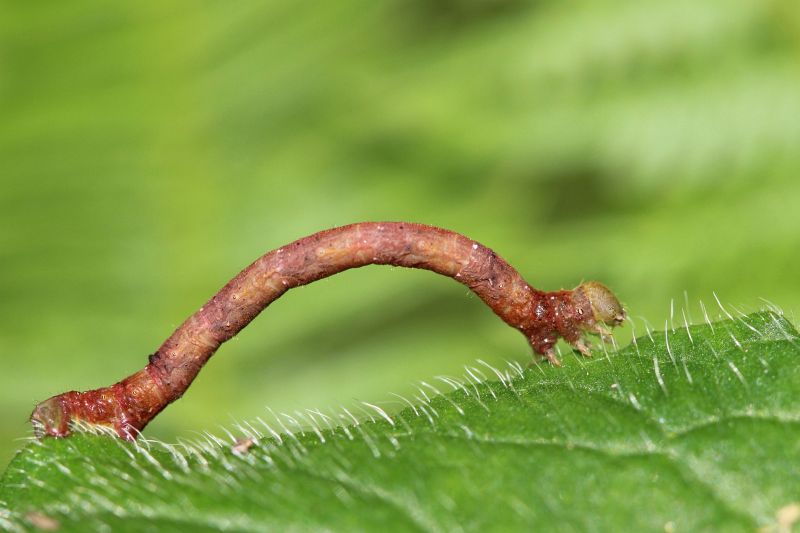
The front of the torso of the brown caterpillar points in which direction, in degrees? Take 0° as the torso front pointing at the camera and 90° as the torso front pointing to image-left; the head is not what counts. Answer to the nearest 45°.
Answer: approximately 270°
